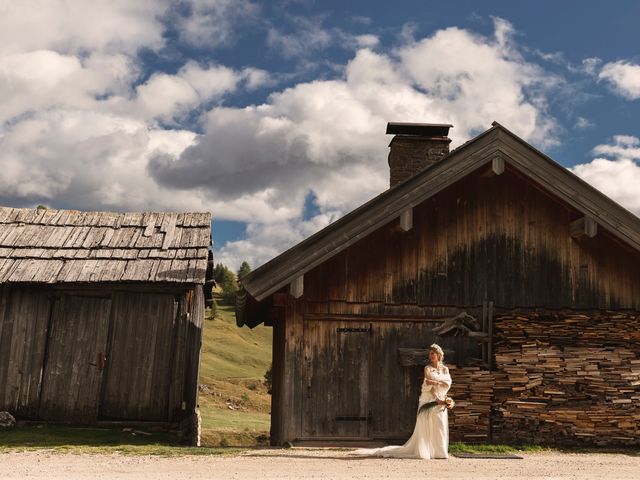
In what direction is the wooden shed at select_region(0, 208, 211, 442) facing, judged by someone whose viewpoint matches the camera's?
facing the viewer

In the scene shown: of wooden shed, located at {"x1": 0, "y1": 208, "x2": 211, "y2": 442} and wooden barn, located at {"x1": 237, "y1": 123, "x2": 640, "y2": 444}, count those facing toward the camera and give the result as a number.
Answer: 2

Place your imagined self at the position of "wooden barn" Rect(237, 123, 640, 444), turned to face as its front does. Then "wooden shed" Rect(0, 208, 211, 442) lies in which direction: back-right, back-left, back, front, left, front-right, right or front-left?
right

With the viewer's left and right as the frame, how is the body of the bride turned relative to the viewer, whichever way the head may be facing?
facing the viewer and to the right of the viewer

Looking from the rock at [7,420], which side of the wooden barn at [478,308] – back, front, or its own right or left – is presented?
right

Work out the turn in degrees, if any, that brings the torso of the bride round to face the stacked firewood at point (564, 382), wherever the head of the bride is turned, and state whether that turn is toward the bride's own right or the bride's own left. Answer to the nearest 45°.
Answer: approximately 90° to the bride's own left

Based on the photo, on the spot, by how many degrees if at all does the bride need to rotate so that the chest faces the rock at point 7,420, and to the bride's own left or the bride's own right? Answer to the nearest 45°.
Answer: approximately 135° to the bride's own right

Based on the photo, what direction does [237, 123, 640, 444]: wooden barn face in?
toward the camera

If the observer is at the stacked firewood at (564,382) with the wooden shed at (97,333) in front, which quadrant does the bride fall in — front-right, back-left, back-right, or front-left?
front-left
